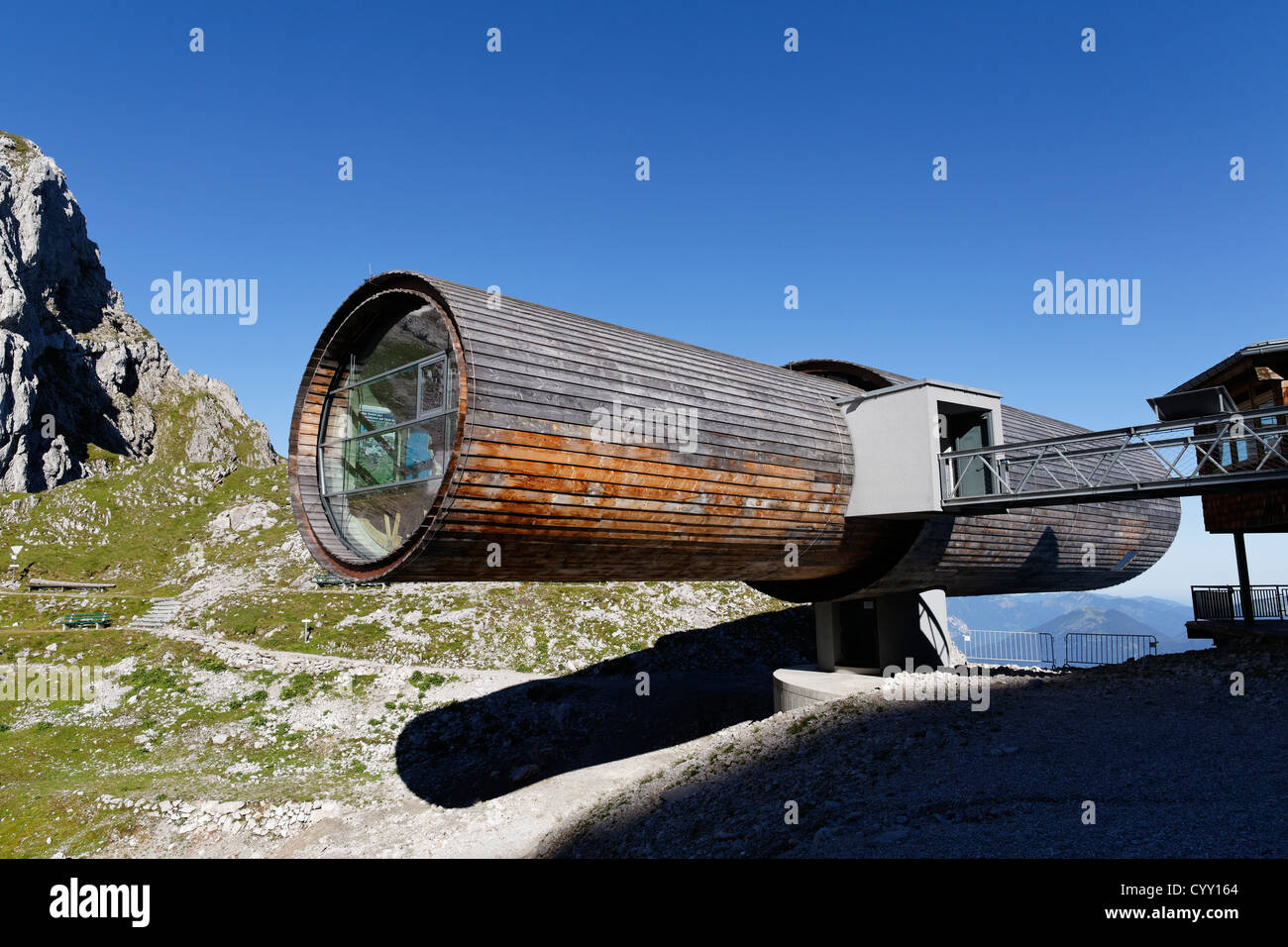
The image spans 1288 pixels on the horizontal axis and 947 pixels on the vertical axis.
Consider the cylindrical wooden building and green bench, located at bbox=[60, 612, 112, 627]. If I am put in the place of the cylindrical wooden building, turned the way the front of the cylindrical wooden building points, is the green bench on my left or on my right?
on my right

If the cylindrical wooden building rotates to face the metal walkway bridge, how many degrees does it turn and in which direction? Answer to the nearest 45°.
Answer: approximately 135° to its left

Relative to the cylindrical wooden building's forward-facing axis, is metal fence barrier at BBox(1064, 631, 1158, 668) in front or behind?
behind

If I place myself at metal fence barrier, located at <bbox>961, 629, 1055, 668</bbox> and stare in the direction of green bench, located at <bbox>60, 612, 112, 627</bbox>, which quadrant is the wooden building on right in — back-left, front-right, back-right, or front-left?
back-left

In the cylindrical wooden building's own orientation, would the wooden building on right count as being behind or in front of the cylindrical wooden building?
behind

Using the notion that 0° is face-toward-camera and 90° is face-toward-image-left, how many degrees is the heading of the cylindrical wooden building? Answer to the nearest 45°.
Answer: approximately 45°

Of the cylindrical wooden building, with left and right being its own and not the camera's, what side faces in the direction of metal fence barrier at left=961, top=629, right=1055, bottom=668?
back
